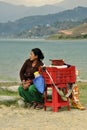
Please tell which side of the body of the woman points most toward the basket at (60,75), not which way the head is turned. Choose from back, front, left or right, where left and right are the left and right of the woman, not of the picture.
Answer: left

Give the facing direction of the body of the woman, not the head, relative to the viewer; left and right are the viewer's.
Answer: facing the viewer and to the left of the viewer
